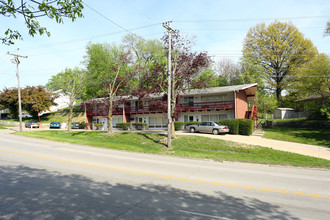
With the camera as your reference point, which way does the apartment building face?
facing the viewer and to the left of the viewer

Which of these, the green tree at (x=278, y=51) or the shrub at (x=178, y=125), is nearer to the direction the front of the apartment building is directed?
the shrub

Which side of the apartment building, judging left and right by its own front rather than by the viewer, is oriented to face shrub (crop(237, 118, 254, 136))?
left

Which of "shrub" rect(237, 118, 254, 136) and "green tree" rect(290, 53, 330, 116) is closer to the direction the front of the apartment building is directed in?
the shrub

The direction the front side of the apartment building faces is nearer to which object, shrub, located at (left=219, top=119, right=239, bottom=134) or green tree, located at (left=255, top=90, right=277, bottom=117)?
the shrub

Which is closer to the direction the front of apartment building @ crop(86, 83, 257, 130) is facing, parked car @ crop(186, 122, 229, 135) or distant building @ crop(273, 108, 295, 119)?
the parked car

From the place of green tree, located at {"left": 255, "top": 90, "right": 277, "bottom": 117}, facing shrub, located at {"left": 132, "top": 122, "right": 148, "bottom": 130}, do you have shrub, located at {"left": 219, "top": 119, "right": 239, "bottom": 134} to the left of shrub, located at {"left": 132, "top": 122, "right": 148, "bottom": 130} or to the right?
left

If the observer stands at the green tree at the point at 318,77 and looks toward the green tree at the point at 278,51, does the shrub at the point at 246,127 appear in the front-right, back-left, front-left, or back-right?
back-left

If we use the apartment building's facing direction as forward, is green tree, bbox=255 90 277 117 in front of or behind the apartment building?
behind

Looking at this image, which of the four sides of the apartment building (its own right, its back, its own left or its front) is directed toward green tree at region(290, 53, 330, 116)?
left

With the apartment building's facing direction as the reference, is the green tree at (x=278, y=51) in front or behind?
behind
